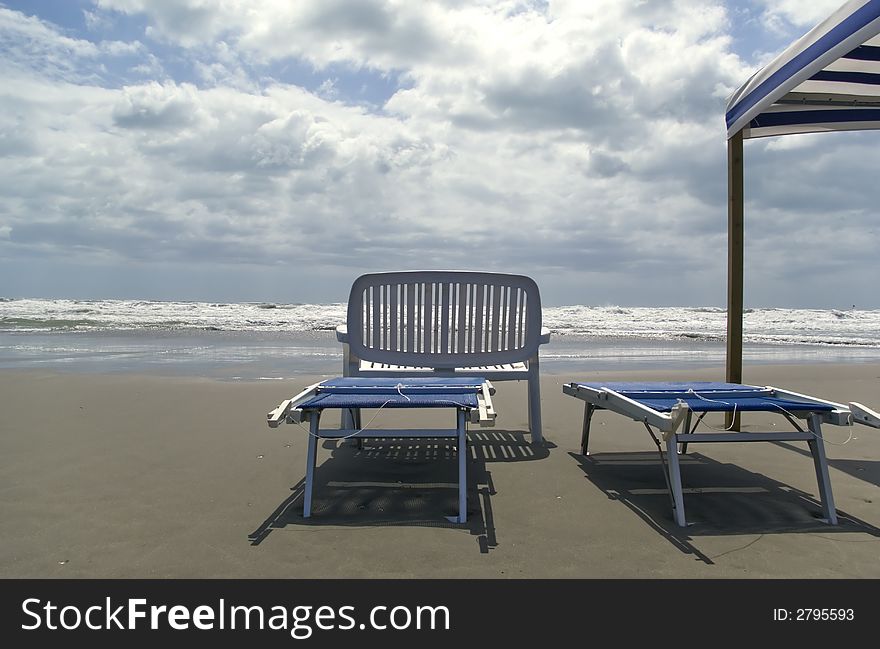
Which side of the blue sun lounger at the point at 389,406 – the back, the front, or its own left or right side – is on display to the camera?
back

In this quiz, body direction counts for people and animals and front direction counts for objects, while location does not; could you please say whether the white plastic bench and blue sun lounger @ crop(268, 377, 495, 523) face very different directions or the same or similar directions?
same or similar directions

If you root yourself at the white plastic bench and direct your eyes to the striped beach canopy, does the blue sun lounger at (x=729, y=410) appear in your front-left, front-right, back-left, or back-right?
front-right

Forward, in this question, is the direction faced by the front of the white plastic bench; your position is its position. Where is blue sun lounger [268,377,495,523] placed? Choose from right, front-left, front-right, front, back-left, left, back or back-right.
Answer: back

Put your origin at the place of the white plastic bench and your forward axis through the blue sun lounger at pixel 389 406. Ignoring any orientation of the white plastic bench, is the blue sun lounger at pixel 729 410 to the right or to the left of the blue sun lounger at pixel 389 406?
left

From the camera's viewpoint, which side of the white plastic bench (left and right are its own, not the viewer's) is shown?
back

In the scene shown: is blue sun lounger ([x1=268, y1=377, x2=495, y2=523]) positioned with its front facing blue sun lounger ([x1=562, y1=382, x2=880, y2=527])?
no
